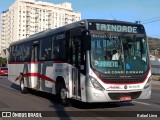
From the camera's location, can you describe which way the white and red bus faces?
facing the viewer and to the right of the viewer
